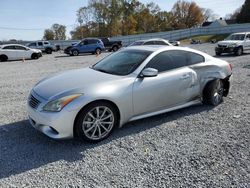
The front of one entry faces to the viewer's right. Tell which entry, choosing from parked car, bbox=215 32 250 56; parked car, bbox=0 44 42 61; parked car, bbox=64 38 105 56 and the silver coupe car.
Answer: parked car, bbox=0 44 42 61

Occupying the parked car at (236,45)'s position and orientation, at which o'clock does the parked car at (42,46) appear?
the parked car at (42,46) is roughly at 2 o'clock from the parked car at (236,45).

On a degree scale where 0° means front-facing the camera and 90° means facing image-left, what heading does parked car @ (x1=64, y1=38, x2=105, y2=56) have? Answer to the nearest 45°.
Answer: approximately 45°

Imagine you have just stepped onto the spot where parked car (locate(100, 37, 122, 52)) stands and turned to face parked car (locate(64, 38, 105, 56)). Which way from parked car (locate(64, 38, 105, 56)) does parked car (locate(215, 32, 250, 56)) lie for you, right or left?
left

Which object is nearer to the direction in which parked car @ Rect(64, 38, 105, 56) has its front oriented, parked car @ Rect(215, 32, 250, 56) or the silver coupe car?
the silver coupe car

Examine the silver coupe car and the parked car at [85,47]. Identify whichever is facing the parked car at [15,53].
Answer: the parked car at [85,47]
